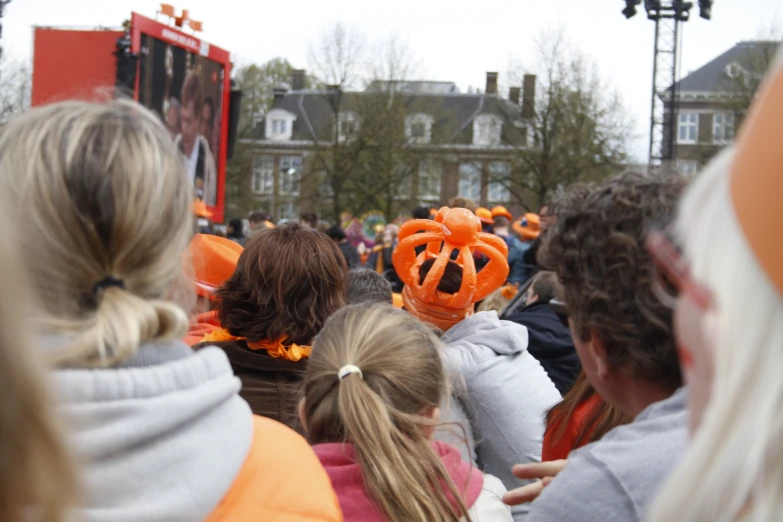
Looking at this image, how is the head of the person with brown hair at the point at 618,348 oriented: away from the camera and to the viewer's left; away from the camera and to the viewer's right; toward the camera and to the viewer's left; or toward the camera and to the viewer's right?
away from the camera and to the viewer's left

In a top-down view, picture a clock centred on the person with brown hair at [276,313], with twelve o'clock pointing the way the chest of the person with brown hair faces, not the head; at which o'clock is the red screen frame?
The red screen frame is roughly at 12 o'clock from the person with brown hair.

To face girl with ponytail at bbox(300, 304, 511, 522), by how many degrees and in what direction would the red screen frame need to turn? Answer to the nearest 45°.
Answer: approximately 45° to its right

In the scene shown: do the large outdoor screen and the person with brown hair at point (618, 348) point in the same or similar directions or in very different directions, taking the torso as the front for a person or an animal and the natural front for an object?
very different directions

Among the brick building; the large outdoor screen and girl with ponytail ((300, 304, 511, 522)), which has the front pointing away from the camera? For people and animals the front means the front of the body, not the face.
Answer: the girl with ponytail

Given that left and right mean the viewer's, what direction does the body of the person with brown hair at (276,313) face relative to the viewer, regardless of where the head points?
facing away from the viewer

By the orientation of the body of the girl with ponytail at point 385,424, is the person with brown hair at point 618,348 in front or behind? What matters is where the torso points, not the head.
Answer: behind

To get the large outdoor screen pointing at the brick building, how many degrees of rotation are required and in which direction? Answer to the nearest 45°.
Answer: approximately 135° to its left

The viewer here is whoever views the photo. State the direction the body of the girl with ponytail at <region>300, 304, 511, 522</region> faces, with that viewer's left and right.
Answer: facing away from the viewer
